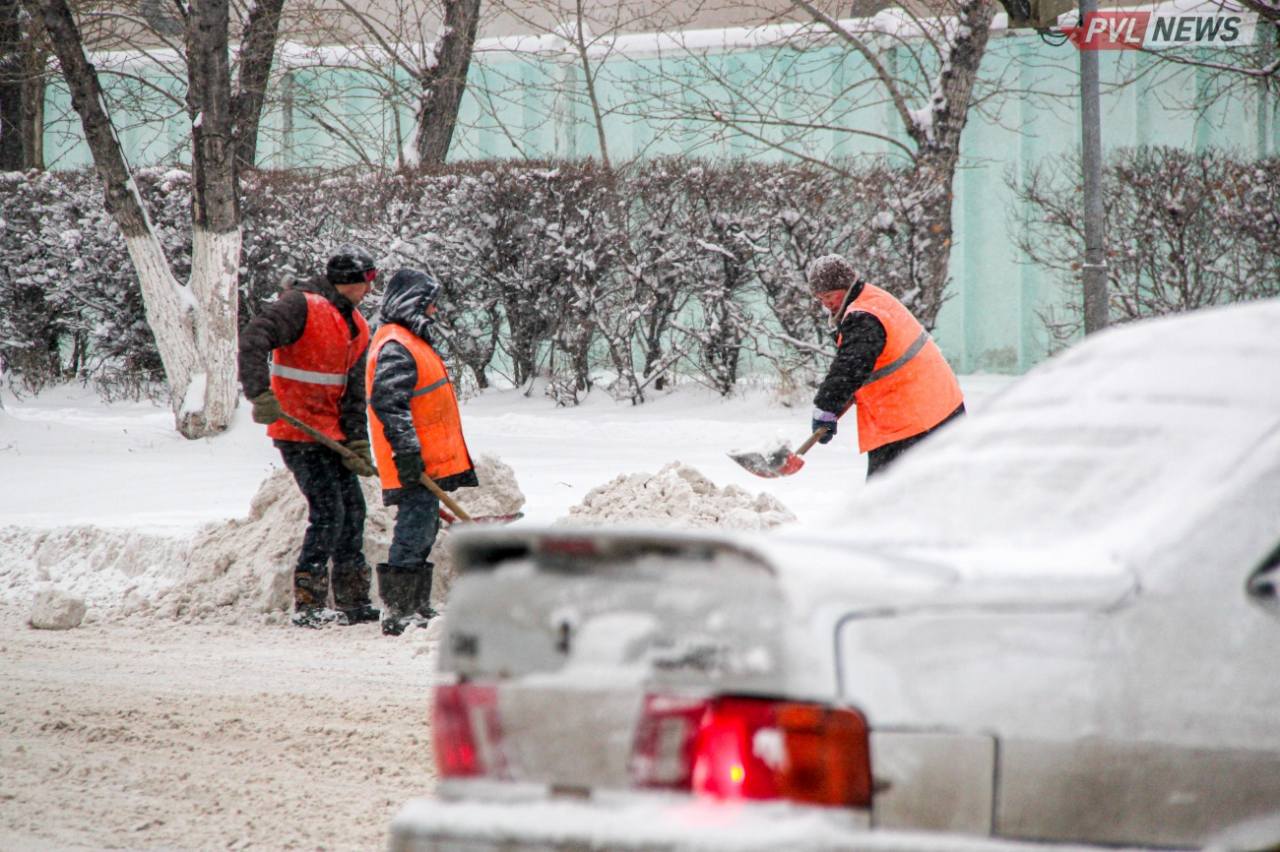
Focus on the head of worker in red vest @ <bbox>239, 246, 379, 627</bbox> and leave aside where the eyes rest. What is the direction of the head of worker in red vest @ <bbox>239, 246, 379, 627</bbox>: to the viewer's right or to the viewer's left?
to the viewer's right

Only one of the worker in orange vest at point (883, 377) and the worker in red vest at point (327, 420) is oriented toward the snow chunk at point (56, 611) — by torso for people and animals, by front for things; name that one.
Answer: the worker in orange vest at point (883, 377)

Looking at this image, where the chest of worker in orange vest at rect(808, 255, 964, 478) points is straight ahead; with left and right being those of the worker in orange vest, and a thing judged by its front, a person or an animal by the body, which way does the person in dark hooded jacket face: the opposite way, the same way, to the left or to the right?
the opposite way

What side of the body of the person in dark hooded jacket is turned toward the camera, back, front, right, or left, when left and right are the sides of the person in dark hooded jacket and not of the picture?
right

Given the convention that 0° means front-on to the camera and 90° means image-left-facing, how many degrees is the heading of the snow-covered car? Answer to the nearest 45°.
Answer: approximately 225°

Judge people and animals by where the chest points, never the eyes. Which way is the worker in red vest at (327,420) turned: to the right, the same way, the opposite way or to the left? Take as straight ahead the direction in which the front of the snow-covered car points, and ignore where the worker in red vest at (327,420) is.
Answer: to the right

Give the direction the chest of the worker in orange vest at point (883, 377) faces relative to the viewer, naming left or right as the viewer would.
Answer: facing to the left of the viewer

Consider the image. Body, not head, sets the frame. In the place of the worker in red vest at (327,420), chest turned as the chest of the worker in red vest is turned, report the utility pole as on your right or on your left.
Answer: on your left

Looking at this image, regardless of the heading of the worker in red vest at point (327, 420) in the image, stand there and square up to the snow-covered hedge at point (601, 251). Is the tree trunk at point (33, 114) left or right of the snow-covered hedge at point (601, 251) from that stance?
left
